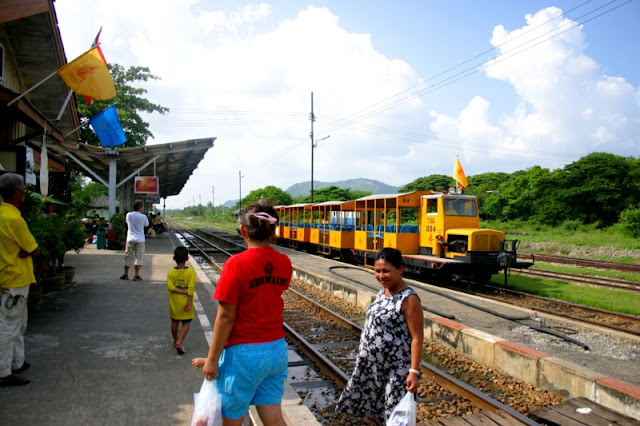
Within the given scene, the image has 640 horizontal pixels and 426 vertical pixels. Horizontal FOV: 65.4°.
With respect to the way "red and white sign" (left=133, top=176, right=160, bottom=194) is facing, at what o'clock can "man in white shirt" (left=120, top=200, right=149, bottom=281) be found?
The man in white shirt is roughly at 12 o'clock from the red and white sign.

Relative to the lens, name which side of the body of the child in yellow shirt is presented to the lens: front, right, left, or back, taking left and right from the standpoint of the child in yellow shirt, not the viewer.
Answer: back

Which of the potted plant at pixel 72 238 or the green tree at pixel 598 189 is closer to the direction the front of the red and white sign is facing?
the potted plant

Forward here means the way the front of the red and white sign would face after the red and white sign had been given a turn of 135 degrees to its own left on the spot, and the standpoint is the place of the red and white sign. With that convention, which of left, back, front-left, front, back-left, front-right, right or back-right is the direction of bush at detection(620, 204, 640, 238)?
front-right

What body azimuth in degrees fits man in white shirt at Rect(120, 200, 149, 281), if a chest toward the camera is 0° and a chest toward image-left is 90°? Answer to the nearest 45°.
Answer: approximately 225°

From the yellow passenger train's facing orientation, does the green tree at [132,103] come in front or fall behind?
behind

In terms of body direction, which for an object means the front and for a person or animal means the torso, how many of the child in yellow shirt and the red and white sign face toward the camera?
1

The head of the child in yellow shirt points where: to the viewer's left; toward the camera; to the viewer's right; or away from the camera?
away from the camera
